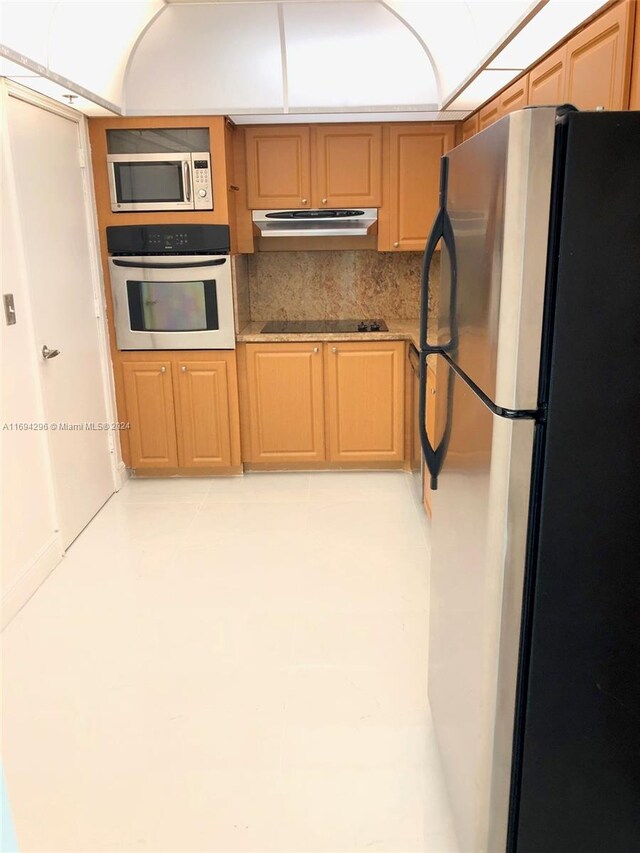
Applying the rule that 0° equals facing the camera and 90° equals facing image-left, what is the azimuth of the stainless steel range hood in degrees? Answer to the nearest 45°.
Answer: approximately 0°

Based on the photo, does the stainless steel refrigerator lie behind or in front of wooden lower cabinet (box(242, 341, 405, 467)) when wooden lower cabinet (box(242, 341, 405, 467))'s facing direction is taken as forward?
in front

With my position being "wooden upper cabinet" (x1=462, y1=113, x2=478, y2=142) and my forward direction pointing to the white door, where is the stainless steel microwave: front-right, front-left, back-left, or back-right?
front-right

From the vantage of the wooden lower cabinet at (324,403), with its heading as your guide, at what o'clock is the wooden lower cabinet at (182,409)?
the wooden lower cabinet at (182,409) is roughly at 3 o'clock from the wooden lower cabinet at (324,403).

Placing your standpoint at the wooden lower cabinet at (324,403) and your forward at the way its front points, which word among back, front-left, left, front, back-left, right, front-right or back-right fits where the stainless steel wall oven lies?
right

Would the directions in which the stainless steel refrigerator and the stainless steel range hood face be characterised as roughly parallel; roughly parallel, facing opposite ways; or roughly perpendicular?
roughly perpendicular

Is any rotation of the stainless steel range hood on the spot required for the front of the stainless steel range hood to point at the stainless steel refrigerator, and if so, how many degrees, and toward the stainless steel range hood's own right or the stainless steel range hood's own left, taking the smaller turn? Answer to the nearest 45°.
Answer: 0° — it already faces it

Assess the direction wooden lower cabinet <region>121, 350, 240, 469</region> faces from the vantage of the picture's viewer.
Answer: facing the viewer

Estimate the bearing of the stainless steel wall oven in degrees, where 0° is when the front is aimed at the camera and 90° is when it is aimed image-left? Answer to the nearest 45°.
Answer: approximately 0°

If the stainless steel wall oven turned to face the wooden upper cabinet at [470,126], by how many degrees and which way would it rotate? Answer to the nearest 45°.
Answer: approximately 90° to its left

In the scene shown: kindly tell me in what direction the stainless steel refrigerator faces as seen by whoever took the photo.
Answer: facing to the left of the viewer

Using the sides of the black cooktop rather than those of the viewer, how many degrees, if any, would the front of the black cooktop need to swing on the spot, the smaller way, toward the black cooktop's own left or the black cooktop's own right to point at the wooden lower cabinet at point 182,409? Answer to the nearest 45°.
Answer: approximately 90° to the black cooktop's own right

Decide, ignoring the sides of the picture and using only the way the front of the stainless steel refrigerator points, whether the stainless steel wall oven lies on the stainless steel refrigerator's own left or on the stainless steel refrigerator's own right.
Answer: on the stainless steel refrigerator's own right

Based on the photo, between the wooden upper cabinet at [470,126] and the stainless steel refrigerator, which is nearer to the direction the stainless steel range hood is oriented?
the stainless steel refrigerator
